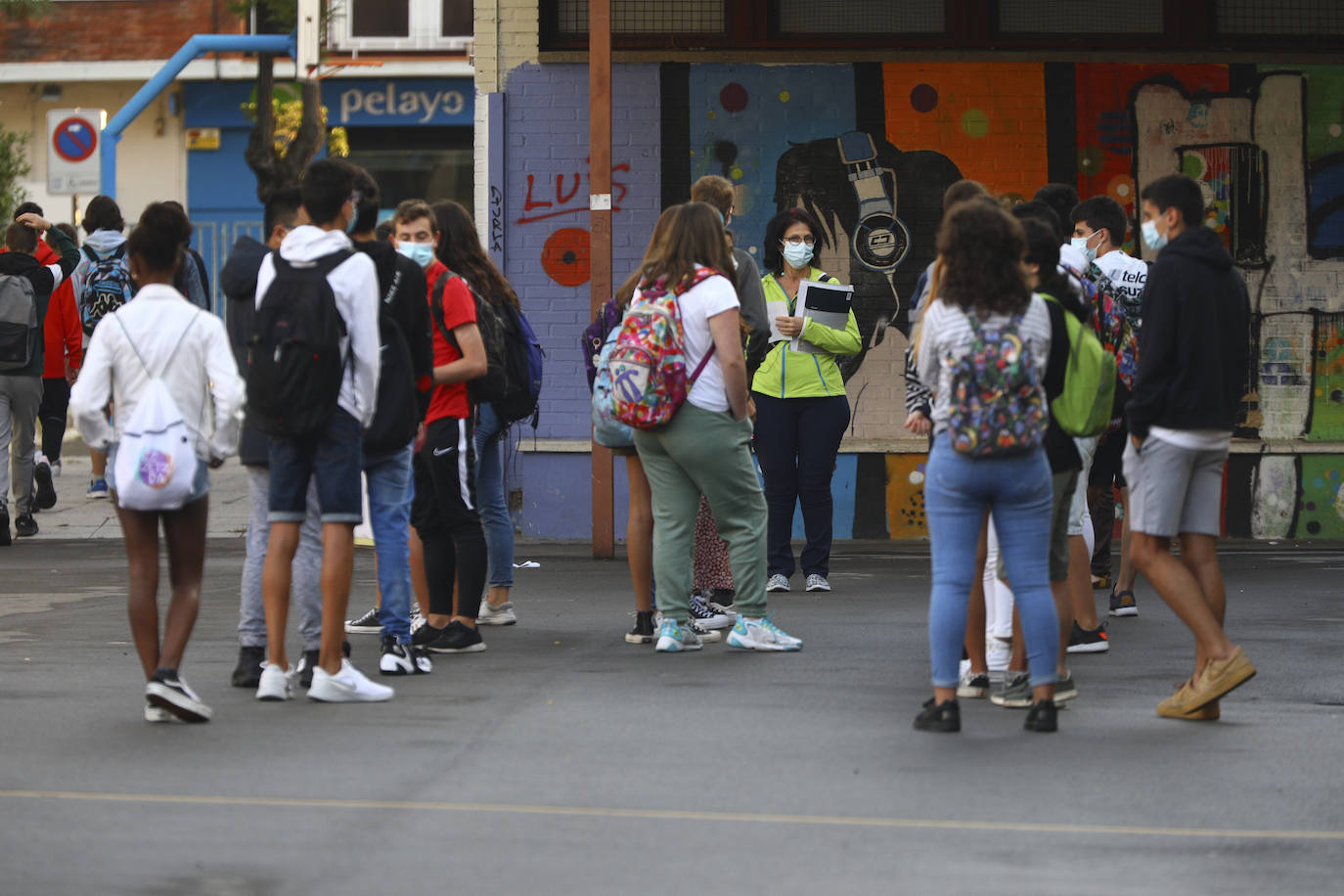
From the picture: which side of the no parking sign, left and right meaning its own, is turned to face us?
front

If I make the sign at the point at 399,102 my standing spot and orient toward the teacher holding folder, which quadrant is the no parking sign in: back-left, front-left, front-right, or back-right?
front-right

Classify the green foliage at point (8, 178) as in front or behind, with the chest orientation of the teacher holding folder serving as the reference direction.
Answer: behind

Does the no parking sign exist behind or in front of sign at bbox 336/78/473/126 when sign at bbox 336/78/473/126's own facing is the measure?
in front

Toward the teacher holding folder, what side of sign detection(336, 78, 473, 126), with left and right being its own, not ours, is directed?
front

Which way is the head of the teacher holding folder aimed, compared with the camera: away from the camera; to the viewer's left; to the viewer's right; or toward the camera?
toward the camera

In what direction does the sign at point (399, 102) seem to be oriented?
toward the camera

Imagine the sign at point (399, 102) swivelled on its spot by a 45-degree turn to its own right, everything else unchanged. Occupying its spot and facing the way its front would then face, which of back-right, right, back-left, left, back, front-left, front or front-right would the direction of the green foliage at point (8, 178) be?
front

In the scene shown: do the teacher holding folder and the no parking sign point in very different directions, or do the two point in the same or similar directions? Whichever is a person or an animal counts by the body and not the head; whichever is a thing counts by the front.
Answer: same or similar directions

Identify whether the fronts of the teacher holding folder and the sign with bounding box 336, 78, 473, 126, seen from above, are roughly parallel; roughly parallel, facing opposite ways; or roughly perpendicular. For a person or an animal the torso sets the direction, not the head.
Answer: roughly parallel

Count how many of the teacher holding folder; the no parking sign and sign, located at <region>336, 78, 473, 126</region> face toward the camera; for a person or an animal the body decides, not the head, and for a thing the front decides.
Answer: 3

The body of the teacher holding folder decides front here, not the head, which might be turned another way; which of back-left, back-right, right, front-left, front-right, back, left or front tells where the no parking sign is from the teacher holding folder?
back-right

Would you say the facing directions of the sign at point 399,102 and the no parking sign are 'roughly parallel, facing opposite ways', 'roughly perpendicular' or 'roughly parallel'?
roughly parallel
